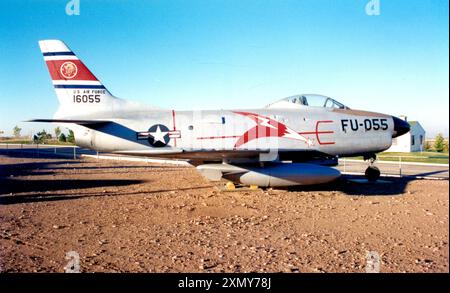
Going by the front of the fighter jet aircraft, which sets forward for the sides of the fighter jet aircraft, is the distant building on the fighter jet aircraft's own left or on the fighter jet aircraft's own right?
on the fighter jet aircraft's own left

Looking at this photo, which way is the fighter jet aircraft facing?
to the viewer's right
